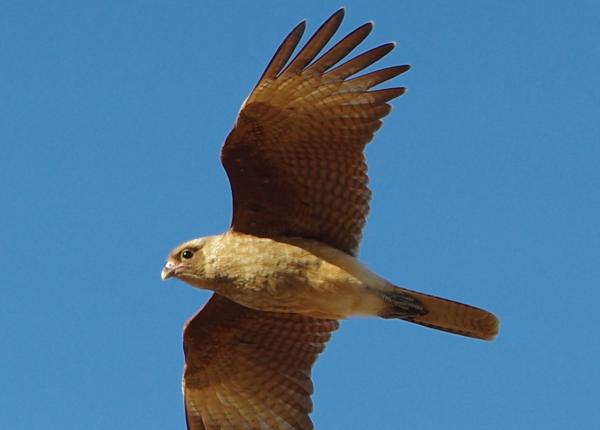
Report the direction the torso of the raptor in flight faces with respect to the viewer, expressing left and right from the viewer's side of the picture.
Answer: facing to the left of the viewer
